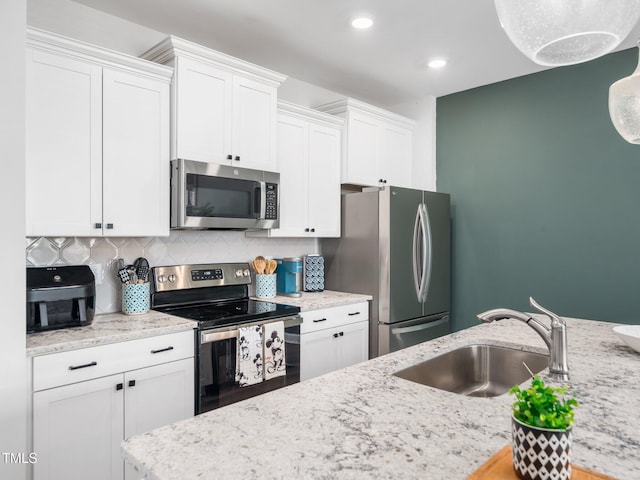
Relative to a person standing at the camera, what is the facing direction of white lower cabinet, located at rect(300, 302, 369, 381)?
facing the viewer and to the right of the viewer

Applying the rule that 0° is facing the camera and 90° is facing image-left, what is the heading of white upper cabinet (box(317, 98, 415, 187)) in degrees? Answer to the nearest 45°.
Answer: approximately 315°

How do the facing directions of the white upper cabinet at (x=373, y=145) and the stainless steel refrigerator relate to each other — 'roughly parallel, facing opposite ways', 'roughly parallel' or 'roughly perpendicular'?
roughly parallel

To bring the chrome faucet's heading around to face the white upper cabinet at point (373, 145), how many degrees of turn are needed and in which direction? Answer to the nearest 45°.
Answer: approximately 45° to its right

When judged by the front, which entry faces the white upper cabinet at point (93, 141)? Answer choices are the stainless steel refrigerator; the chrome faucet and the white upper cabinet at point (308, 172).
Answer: the chrome faucet

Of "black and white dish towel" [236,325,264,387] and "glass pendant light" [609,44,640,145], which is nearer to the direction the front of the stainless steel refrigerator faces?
the glass pendant light

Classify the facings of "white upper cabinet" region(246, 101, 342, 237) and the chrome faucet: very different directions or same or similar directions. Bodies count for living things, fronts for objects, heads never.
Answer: very different directions

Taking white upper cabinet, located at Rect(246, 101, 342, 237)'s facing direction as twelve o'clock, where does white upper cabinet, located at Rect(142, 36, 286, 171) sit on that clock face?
white upper cabinet, located at Rect(142, 36, 286, 171) is roughly at 3 o'clock from white upper cabinet, located at Rect(246, 101, 342, 237).

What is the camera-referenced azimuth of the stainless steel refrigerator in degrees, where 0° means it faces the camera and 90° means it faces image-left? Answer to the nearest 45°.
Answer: approximately 315°

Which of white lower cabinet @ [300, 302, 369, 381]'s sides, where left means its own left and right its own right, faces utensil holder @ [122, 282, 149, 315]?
right

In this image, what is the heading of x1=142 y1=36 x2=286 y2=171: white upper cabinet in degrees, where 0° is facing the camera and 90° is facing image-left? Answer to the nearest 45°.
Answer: approximately 315°

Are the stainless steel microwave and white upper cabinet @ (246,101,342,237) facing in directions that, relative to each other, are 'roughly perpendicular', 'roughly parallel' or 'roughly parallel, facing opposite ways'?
roughly parallel

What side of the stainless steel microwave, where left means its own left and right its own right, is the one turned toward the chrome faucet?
front

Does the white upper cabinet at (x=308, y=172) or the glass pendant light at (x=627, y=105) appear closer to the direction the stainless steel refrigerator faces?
the glass pendant light

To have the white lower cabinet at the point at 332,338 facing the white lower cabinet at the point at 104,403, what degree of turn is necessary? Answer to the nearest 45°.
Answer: approximately 90° to its right

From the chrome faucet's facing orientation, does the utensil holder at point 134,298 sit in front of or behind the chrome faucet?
in front

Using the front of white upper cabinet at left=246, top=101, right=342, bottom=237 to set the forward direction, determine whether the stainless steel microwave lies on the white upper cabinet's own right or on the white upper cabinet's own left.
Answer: on the white upper cabinet's own right
